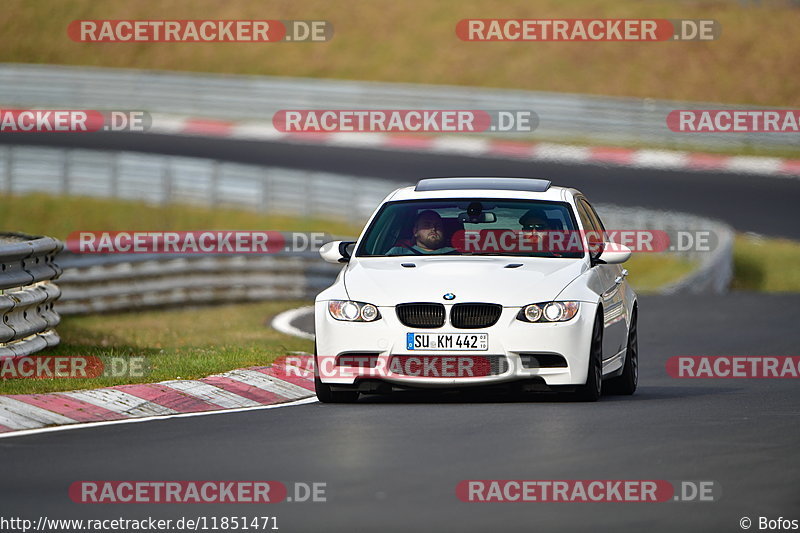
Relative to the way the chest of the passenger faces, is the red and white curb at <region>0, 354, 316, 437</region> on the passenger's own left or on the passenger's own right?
on the passenger's own right

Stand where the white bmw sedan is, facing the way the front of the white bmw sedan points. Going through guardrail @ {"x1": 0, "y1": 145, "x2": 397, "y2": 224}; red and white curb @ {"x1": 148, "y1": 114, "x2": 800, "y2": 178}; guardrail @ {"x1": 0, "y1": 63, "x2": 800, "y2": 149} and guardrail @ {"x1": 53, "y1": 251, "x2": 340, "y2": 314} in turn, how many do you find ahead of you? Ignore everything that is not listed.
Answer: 0

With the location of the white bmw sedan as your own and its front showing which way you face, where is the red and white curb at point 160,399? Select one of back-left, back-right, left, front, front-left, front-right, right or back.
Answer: right

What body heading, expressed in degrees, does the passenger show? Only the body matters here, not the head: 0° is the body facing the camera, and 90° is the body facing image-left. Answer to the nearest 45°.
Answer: approximately 0°

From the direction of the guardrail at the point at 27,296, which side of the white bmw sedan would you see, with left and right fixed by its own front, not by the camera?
right

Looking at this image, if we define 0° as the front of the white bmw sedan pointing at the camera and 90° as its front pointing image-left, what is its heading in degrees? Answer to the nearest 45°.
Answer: approximately 0°

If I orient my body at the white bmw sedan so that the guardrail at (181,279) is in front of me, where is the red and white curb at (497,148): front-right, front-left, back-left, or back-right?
front-right

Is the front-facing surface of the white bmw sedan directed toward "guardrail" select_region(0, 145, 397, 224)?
no

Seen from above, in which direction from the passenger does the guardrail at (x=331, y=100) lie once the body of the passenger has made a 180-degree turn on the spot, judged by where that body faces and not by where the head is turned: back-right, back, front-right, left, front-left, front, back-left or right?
front

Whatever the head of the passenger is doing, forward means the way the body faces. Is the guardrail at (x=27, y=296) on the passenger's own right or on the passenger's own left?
on the passenger's own right

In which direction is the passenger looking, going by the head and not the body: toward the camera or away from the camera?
toward the camera

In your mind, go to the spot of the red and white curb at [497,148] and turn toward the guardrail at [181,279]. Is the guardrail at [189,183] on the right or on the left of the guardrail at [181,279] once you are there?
right

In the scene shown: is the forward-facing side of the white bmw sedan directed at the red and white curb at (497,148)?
no

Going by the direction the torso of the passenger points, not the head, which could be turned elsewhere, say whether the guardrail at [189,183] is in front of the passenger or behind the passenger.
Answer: behind

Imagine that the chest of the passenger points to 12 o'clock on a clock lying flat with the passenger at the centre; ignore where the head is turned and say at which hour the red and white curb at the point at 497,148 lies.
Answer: The red and white curb is roughly at 6 o'clock from the passenger.
